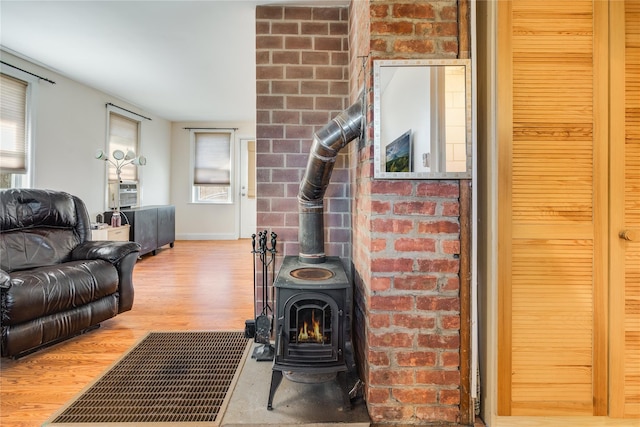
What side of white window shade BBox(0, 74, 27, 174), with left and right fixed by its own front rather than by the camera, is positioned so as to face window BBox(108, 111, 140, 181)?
left

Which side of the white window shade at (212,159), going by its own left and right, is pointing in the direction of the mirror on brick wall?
front

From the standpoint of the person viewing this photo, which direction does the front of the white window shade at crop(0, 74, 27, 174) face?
facing the viewer and to the right of the viewer

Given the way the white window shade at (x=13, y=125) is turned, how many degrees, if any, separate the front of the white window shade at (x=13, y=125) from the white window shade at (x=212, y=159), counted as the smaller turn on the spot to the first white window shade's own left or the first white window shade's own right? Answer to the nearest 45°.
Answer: approximately 90° to the first white window shade's own left

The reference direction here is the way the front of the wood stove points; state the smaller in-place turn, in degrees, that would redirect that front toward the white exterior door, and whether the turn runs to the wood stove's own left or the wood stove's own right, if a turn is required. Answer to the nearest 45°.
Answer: approximately 180°

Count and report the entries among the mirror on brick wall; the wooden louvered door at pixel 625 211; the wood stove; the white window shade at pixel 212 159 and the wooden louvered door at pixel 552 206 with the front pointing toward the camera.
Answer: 5

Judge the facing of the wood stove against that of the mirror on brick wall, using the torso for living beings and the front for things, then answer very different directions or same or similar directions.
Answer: same or similar directions

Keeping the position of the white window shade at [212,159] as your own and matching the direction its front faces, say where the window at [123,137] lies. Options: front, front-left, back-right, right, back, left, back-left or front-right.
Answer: front-right

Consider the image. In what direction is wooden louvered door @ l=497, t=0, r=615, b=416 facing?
toward the camera

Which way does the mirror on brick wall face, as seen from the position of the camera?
facing the viewer
